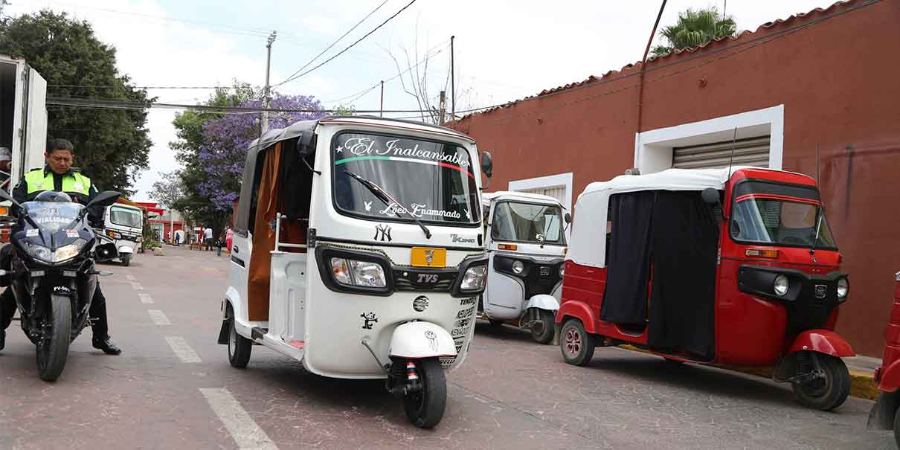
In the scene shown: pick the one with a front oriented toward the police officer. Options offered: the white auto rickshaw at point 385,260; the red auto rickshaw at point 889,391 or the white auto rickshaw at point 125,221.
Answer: the white auto rickshaw at point 125,221

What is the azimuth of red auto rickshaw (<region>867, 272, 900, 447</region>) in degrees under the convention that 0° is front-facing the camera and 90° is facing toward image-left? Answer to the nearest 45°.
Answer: approximately 315°

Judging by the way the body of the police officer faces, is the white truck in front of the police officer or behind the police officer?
behind

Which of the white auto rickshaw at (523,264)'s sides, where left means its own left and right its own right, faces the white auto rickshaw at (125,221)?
back

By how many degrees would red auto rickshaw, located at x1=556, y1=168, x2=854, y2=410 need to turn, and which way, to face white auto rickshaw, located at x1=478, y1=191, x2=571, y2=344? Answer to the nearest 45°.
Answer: approximately 180°

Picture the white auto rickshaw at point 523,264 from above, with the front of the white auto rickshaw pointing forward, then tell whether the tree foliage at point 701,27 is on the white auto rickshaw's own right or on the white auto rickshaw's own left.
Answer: on the white auto rickshaw's own left

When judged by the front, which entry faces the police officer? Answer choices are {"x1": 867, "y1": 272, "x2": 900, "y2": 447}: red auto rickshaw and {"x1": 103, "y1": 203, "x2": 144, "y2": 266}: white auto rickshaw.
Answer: the white auto rickshaw

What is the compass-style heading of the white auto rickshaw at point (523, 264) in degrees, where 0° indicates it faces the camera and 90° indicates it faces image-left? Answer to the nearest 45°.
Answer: approximately 315°

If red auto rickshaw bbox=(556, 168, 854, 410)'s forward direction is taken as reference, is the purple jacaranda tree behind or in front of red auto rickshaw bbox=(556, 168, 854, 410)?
behind
